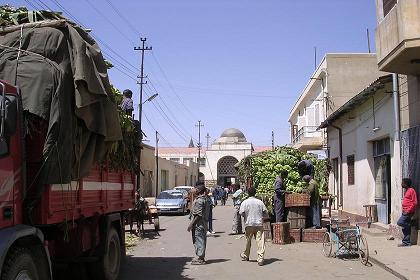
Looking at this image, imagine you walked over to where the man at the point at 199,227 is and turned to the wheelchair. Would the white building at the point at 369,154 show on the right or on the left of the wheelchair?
left

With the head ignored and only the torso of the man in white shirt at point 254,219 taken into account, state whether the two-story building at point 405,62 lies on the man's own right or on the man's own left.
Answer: on the man's own right

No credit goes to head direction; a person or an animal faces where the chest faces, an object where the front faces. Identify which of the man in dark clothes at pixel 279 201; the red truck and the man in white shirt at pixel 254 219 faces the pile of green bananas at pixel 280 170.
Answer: the man in white shirt

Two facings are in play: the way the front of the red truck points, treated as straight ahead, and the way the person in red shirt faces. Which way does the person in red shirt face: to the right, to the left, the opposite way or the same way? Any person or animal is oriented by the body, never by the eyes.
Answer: to the right

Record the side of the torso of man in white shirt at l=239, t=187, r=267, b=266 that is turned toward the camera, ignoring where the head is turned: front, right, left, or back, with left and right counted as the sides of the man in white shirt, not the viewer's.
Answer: back

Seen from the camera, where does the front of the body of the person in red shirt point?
to the viewer's left

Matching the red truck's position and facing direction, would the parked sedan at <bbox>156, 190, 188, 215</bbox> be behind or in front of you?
behind

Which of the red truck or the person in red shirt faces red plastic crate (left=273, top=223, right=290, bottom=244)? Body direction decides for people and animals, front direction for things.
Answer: the person in red shirt

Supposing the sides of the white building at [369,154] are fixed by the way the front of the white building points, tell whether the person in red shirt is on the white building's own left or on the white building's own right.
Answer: on the white building's own left

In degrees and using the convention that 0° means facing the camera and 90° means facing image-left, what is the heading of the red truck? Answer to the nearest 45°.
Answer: approximately 45°
